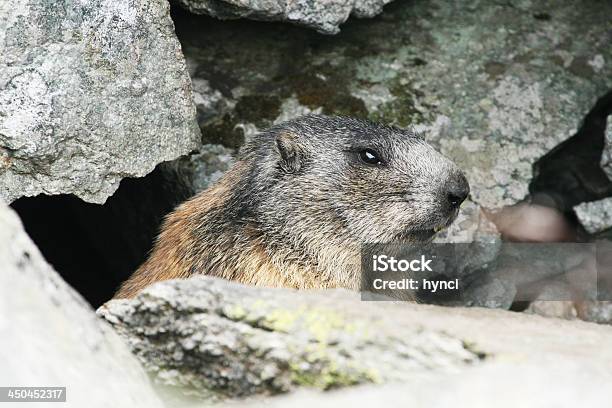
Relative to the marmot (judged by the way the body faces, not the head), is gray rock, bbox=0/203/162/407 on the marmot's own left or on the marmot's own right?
on the marmot's own right

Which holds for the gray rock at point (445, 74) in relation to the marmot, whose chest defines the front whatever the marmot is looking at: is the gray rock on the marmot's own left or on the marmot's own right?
on the marmot's own left

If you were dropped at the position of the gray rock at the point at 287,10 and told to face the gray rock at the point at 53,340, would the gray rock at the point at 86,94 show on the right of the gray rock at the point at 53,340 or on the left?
right

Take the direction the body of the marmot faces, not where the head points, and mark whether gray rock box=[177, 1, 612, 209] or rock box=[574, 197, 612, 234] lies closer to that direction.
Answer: the rock

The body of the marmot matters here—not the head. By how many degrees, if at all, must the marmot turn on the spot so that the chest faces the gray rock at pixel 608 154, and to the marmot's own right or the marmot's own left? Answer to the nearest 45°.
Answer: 0° — it already faces it

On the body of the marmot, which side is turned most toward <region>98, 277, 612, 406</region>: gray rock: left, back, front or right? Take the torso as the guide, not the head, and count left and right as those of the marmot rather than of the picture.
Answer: right

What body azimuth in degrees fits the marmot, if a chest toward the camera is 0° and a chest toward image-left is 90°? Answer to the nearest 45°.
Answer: approximately 270°

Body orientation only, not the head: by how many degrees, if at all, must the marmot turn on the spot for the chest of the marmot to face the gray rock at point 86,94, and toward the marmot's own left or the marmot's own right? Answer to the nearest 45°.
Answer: approximately 180°
